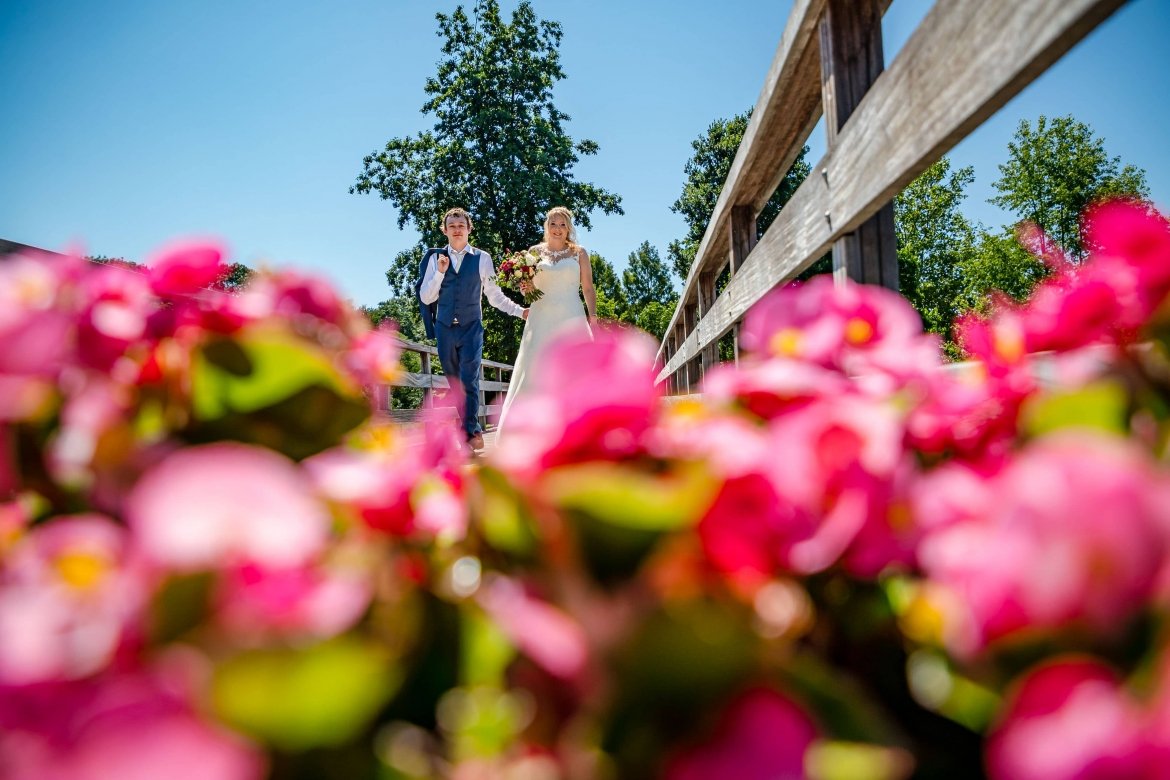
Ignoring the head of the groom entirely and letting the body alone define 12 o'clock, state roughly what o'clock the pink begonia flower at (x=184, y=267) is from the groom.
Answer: The pink begonia flower is roughly at 12 o'clock from the groom.

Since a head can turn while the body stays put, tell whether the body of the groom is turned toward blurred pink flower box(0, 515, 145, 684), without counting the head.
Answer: yes

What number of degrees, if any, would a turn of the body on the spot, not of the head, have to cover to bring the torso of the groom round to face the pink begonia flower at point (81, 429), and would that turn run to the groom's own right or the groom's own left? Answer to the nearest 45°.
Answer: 0° — they already face it

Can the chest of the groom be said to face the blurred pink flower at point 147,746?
yes

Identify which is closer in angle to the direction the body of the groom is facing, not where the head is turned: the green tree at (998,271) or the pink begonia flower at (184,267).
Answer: the pink begonia flower

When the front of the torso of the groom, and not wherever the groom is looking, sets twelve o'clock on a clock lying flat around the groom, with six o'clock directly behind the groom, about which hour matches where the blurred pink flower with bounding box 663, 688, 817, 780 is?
The blurred pink flower is roughly at 12 o'clock from the groom.

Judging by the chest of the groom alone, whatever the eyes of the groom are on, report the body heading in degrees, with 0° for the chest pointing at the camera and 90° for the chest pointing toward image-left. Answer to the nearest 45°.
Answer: approximately 0°

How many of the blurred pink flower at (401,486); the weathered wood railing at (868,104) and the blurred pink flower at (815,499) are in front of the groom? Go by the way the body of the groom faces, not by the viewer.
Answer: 3

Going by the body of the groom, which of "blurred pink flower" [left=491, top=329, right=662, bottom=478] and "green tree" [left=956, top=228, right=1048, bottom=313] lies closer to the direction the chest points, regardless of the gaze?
the blurred pink flower
